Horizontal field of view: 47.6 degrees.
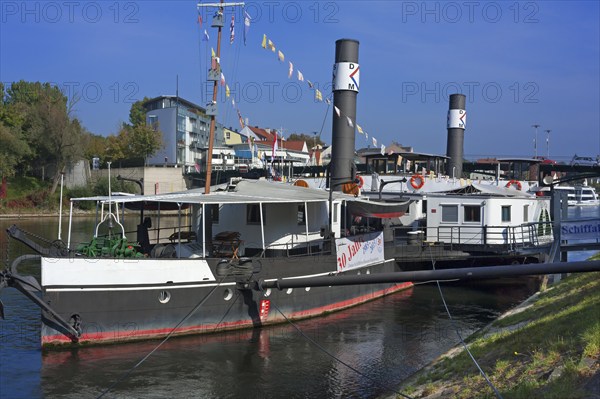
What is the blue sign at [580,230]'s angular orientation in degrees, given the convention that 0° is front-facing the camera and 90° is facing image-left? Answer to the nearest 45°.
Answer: approximately 0°

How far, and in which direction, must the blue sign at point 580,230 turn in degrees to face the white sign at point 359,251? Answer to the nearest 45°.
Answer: approximately 90° to its right

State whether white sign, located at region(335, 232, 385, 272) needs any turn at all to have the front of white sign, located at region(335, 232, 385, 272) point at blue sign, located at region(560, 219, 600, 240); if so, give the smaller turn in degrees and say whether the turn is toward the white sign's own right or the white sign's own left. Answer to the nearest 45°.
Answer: approximately 45° to the white sign's own left
